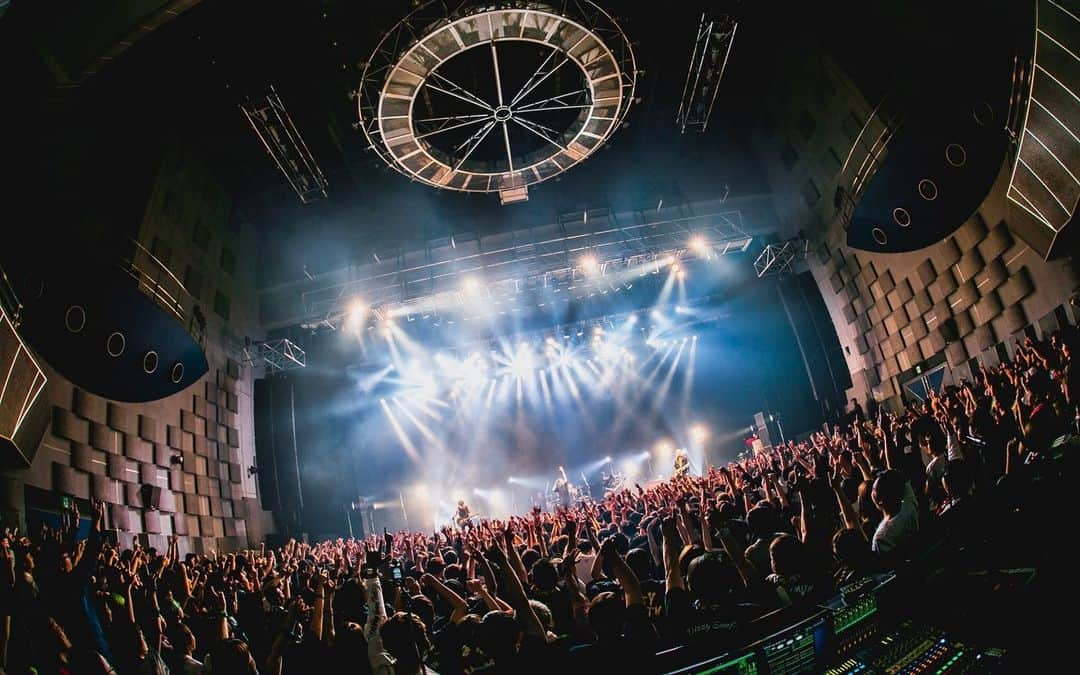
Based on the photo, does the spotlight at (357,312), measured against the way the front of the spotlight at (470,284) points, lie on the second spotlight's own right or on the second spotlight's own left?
on the second spotlight's own right

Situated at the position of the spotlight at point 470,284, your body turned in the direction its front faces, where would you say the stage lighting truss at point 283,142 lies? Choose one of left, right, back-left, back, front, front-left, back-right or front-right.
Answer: front-right

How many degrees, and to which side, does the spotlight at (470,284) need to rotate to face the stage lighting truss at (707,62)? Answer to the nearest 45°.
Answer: approximately 45° to its left

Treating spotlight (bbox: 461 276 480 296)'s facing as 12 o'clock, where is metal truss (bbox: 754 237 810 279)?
The metal truss is roughly at 9 o'clock from the spotlight.

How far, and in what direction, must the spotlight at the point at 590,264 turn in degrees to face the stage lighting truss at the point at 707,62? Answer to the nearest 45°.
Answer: approximately 45° to its left

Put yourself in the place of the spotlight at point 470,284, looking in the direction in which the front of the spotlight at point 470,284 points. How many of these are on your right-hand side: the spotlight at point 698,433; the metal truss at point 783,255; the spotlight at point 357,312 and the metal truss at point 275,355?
2

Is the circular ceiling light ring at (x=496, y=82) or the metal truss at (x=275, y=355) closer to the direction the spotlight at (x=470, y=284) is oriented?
the circular ceiling light ring

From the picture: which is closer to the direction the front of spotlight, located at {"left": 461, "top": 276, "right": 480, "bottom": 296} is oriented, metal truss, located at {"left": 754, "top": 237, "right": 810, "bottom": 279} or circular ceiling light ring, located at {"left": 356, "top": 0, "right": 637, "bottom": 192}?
the circular ceiling light ring

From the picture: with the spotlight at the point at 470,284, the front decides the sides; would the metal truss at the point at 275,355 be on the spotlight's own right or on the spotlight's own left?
on the spotlight's own right

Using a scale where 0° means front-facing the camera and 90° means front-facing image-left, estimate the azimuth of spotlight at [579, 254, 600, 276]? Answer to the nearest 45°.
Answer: approximately 0°

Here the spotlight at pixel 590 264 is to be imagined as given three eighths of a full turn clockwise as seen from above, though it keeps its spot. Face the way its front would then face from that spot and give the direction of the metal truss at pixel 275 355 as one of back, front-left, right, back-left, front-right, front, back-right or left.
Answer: front-left

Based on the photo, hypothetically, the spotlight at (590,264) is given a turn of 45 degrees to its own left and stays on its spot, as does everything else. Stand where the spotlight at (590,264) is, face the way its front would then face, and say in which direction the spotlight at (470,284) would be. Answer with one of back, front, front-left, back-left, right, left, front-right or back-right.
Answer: back-right
